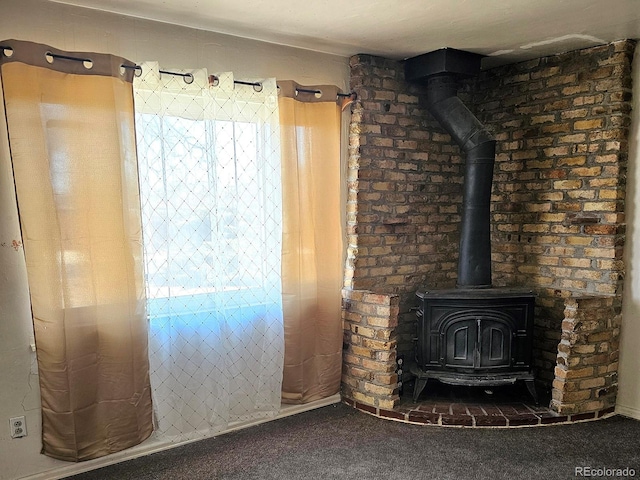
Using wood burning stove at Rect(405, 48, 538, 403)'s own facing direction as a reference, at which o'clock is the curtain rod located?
The curtain rod is roughly at 2 o'clock from the wood burning stove.

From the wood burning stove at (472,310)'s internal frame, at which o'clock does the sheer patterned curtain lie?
The sheer patterned curtain is roughly at 2 o'clock from the wood burning stove.

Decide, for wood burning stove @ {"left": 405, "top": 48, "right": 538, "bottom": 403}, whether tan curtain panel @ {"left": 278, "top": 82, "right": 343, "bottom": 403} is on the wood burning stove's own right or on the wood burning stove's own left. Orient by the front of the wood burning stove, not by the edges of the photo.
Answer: on the wood burning stove's own right

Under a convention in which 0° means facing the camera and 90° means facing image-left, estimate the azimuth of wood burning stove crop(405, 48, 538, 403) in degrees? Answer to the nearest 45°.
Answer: approximately 0°
